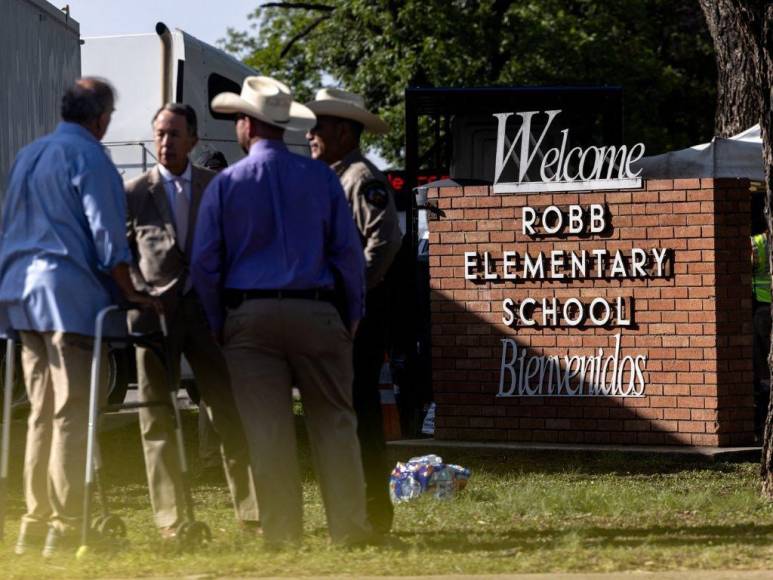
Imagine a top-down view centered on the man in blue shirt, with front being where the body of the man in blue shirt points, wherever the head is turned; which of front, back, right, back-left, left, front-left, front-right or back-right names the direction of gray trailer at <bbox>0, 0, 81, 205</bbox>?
front-left

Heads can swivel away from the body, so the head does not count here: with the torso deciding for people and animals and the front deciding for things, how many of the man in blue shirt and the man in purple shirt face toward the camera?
0

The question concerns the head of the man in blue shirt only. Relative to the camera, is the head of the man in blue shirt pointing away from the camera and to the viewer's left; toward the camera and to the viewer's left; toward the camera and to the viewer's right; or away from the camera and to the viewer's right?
away from the camera and to the viewer's right

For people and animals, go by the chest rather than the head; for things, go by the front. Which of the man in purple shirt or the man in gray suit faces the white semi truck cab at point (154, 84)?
the man in purple shirt

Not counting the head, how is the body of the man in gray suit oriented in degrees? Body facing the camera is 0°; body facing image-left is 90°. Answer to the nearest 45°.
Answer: approximately 0°

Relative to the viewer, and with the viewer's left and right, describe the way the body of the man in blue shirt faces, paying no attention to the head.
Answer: facing away from the viewer and to the right of the viewer

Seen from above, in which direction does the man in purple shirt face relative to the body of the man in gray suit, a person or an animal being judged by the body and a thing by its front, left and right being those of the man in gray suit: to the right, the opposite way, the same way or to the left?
the opposite way

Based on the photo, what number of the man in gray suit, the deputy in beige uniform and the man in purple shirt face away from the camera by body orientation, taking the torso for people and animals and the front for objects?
1

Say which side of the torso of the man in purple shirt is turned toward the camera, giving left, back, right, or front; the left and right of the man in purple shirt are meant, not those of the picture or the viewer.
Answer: back

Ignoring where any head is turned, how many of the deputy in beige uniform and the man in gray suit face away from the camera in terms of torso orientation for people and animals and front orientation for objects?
0

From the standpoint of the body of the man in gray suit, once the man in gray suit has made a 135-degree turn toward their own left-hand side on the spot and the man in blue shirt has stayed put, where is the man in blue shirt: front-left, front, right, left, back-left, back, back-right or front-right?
back

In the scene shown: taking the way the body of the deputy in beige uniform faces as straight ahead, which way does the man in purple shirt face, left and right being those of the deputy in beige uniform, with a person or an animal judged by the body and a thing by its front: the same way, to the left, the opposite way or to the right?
to the right
